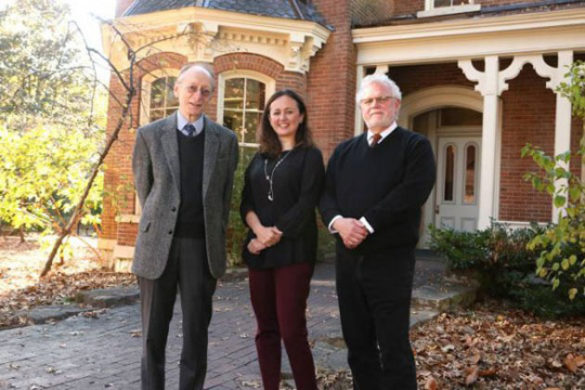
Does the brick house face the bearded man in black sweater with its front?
yes

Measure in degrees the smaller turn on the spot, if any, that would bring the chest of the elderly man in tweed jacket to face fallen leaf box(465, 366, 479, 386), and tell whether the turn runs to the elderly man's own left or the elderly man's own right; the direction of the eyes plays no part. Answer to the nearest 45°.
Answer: approximately 90° to the elderly man's own left

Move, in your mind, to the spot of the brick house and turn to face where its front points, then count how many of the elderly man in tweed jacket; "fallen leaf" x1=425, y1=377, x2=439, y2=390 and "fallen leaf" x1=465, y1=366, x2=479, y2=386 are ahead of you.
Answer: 3

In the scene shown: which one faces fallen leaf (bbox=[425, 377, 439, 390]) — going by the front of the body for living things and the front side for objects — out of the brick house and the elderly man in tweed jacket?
the brick house

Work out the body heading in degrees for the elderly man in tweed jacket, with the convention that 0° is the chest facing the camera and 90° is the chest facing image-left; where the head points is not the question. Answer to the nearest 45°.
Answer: approximately 0°

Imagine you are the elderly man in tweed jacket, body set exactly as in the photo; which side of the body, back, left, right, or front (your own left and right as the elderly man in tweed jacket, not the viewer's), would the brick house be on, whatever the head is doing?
back

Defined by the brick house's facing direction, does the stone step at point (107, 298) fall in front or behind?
in front

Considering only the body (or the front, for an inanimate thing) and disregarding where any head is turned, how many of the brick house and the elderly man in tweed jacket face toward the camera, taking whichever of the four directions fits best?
2

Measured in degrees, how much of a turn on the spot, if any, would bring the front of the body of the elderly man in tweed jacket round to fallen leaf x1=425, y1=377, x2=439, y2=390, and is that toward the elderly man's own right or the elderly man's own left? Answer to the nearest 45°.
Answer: approximately 90° to the elderly man's own left

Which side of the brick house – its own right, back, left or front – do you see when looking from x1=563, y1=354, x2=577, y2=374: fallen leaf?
front
